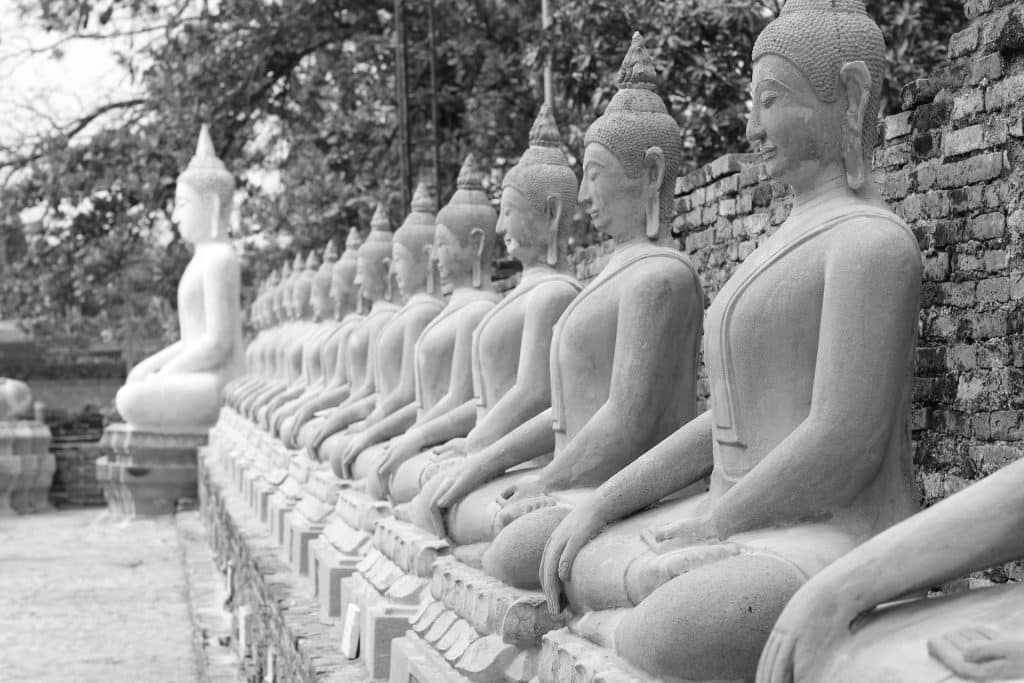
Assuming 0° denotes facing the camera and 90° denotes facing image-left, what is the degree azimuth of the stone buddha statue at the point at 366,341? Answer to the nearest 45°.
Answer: approximately 90°

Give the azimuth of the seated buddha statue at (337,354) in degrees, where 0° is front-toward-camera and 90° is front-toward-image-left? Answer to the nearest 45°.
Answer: approximately 90°

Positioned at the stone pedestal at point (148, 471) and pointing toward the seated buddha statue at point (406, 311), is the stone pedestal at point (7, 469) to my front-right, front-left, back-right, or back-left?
back-right

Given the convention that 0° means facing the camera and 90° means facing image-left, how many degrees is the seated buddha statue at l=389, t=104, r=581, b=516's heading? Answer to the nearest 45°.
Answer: approximately 90°

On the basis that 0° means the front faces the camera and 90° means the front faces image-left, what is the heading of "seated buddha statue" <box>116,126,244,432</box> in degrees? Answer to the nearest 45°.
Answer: approximately 90°

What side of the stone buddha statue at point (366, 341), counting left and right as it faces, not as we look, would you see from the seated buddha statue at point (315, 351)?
right

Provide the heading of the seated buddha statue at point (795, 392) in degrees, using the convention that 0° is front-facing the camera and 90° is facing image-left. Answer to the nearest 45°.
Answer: approximately 45°

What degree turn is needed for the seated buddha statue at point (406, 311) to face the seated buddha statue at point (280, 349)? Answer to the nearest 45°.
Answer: approximately 90° to its right

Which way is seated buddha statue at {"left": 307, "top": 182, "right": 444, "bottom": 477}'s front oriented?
to the viewer's left
